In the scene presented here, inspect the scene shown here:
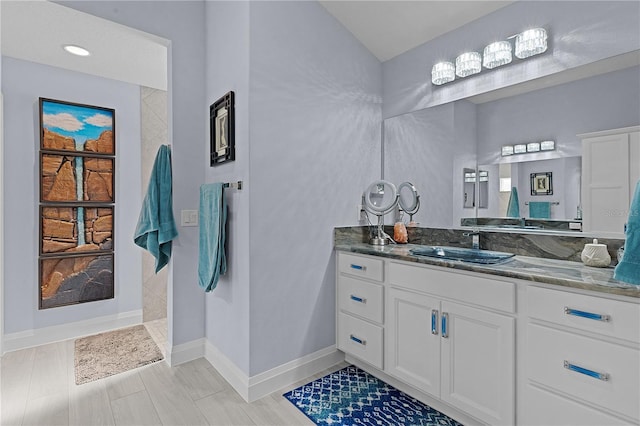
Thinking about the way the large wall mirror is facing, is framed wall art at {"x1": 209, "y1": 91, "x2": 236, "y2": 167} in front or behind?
in front

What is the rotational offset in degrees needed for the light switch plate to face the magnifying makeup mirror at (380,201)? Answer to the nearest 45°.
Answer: approximately 90° to its left

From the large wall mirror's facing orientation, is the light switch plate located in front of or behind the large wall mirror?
in front

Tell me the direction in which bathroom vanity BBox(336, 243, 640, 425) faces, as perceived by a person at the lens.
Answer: facing the viewer and to the left of the viewer

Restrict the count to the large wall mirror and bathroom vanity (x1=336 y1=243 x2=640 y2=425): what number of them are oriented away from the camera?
0

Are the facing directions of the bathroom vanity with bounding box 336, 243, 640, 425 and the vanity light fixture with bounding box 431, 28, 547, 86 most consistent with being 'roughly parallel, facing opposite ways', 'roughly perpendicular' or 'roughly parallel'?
roughly parallel

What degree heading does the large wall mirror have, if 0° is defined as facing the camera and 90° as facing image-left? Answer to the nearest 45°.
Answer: approximately 45°

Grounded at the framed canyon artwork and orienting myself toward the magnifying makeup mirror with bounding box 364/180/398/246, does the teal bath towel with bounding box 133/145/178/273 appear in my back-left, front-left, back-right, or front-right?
front-right

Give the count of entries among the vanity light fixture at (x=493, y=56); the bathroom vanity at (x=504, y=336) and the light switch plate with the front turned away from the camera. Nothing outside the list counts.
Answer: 0

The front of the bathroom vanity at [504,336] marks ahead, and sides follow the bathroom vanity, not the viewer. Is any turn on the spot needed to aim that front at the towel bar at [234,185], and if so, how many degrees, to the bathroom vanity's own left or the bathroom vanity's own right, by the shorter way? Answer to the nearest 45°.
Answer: approximately 45° to the bathroom vanity's own right

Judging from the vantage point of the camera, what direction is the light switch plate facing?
facing the viewer
